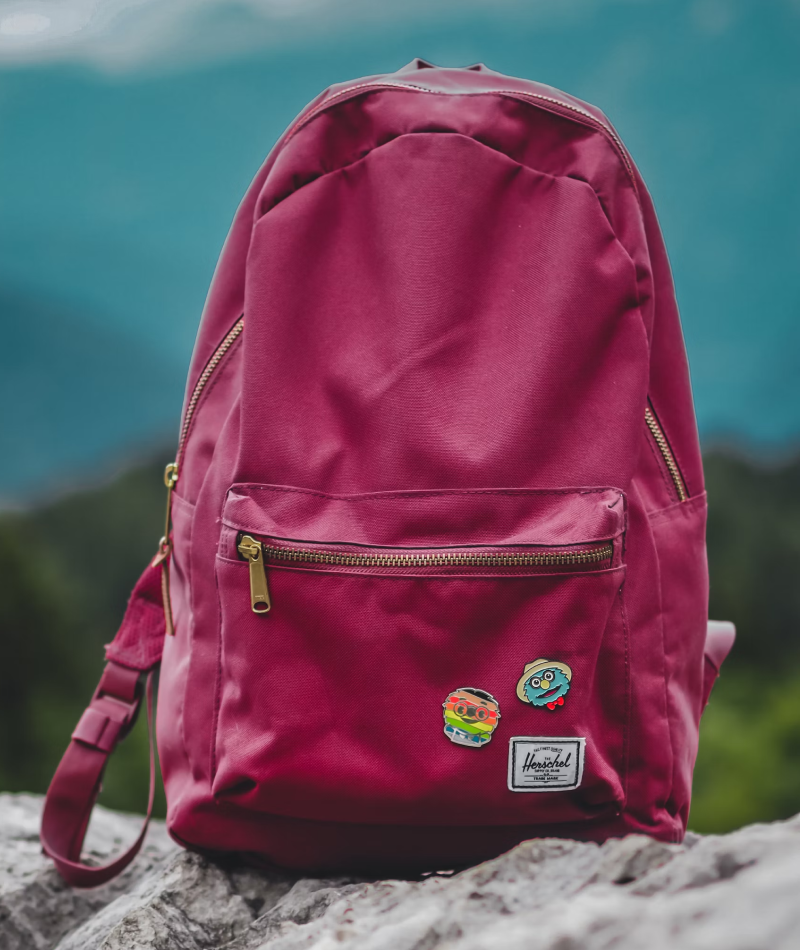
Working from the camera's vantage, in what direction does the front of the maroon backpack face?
facing the viewer

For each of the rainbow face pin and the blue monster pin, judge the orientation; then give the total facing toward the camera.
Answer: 2

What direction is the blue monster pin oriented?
toward the camera

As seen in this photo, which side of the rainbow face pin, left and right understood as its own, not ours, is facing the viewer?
front
